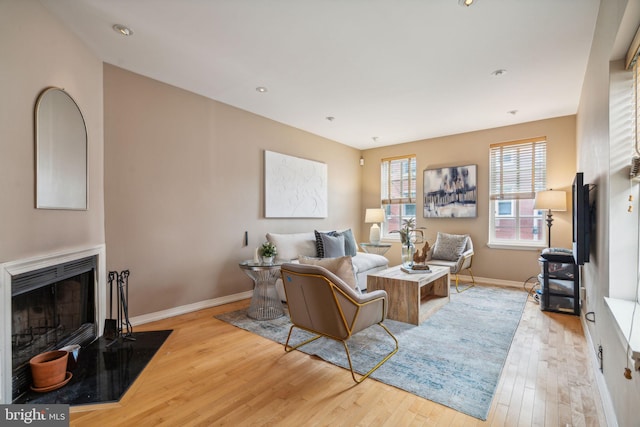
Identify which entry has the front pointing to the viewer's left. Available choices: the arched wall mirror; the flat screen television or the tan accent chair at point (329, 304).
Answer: the flat screen television

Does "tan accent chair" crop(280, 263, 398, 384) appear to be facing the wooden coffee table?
yes

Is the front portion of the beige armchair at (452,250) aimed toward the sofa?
yes

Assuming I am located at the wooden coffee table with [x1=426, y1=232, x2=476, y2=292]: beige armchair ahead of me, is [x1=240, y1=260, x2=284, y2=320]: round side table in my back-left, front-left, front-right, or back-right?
back-left

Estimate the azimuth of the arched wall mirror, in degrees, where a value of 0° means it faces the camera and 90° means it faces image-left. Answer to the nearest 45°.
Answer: approximately 315°

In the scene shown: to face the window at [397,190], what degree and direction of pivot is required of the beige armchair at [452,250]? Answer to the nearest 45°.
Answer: approximately 90° to its right

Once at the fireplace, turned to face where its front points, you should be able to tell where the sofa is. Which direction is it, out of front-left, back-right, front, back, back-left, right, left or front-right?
front-left

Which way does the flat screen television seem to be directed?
to the viewer's left

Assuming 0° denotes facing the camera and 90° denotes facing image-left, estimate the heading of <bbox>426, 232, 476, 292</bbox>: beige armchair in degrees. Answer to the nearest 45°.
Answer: approximately 45°

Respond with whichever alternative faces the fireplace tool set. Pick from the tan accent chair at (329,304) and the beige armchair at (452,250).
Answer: the beige armchair

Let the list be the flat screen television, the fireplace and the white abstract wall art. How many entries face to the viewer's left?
1

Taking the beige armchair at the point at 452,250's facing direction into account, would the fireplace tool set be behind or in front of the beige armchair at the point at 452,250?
in front
